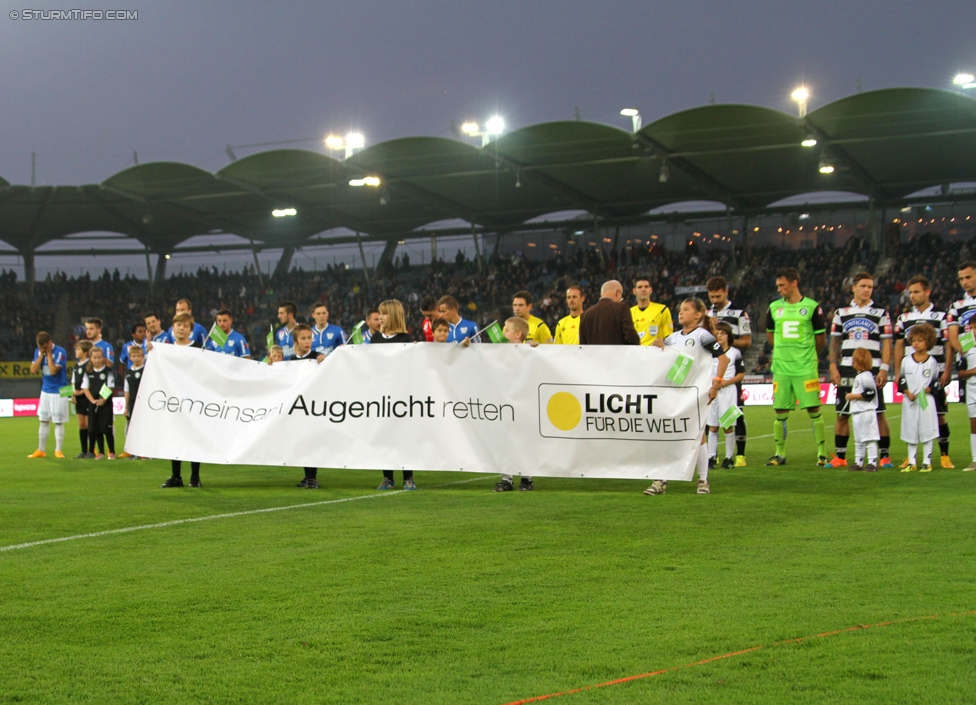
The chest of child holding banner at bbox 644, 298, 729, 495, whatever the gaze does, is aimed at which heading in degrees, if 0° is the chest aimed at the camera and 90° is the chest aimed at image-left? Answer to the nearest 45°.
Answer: approximately 45°

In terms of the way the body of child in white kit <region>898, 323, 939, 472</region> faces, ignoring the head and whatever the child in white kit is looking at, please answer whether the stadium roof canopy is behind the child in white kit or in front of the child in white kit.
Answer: behind

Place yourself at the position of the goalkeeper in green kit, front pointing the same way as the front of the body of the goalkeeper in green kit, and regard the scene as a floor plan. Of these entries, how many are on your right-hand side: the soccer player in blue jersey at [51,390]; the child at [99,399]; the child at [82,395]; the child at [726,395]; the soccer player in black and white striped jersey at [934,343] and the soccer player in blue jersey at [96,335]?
5

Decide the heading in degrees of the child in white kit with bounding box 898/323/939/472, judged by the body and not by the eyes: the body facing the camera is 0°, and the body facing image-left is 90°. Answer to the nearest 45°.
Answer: approximately 0°

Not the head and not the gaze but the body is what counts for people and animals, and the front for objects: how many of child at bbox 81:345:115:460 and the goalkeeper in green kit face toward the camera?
2

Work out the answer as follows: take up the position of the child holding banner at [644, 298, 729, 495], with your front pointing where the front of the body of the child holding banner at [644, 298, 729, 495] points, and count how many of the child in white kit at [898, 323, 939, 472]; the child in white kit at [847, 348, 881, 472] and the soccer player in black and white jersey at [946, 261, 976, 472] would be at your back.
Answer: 3

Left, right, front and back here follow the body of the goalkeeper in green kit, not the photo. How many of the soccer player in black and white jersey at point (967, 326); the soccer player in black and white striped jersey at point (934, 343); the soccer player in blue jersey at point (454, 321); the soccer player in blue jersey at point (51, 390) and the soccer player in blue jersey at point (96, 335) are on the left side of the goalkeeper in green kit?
2

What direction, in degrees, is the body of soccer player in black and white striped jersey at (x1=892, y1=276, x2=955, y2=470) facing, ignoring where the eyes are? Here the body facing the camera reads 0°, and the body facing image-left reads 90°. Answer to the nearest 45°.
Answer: approximately 0°
